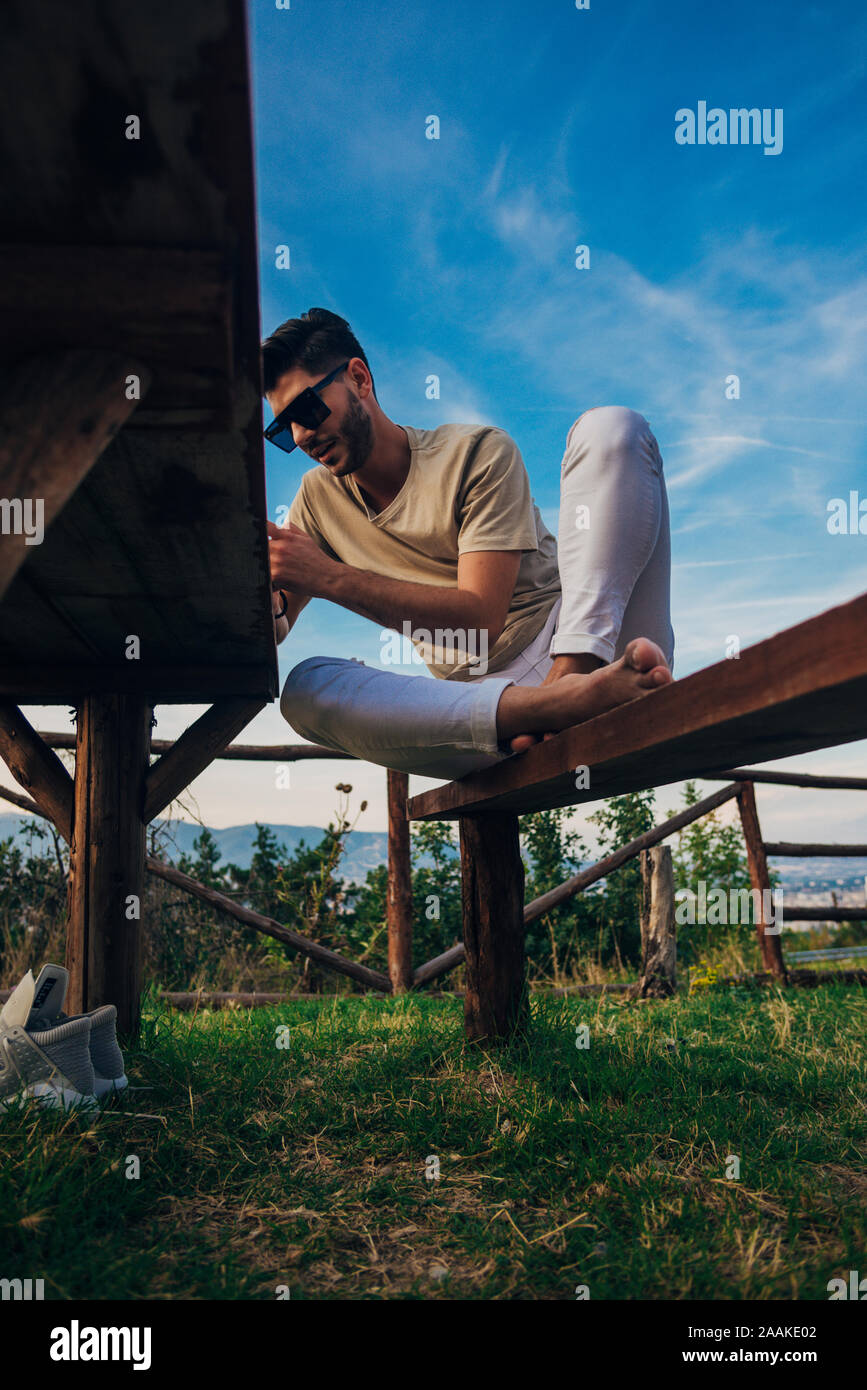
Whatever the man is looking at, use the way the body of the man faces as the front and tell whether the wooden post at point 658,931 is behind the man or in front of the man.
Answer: behind

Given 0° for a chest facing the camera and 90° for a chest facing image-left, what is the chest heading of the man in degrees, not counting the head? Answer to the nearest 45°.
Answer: approximately 45°

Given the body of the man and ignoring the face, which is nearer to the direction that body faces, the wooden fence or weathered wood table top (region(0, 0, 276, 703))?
the weathered wood table top

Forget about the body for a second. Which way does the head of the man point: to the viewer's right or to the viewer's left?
to the viewer's left

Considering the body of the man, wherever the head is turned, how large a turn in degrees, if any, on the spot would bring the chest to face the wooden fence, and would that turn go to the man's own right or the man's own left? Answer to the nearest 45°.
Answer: approximately 135° to the man's own right
